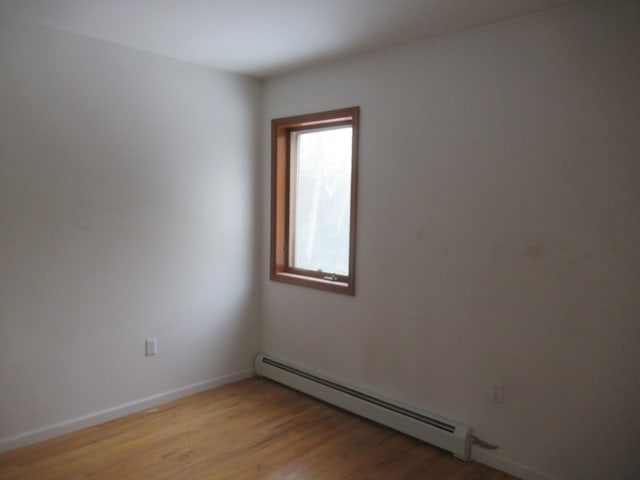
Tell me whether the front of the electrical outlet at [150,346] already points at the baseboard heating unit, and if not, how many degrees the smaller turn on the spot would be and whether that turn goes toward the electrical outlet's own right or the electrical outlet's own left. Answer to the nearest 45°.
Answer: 0° — it already faces it

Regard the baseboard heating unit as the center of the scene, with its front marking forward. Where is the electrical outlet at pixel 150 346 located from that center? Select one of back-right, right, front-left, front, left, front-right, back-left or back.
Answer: front-right

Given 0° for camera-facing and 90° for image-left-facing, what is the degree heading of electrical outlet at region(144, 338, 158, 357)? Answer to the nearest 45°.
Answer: approximately 315°

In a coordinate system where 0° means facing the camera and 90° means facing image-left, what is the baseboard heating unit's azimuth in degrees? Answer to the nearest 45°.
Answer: approximately 45°

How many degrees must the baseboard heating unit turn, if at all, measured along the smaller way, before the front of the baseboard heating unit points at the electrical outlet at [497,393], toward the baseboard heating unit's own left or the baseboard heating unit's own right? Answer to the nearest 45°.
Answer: approximately 90° to the baseboard heating unit's own left
